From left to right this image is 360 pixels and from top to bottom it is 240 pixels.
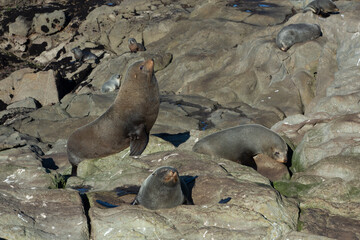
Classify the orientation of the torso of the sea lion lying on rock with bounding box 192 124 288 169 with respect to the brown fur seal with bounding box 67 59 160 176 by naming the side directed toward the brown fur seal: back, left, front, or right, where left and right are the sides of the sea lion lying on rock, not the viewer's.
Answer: back

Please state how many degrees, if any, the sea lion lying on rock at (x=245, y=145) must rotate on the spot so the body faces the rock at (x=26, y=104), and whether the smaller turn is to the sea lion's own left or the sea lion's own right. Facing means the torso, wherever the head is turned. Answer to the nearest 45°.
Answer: approximately 135° to the sea lion's own left

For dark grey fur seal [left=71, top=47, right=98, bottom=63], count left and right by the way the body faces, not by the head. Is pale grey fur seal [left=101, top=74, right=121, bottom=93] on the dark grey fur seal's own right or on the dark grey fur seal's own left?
on the dark grey fur seal's own left

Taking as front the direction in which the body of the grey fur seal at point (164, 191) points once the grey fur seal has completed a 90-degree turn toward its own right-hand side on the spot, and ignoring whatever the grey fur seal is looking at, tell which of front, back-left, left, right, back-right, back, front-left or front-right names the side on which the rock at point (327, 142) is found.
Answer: back

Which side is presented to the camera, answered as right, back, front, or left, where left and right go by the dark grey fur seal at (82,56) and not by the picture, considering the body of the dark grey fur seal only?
left

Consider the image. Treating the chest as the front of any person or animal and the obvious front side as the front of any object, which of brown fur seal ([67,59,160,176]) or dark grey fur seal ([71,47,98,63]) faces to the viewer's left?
the dark grey fur seal

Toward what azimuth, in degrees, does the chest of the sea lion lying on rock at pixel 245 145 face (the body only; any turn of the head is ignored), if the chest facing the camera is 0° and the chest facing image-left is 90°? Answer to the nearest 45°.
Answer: approximately 270°

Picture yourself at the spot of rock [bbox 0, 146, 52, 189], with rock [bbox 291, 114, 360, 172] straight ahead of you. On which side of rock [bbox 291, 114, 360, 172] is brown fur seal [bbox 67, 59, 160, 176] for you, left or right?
left

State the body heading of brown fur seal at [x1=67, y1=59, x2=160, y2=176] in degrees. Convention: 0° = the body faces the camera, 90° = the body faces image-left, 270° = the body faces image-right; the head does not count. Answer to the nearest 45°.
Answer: approximately 270°

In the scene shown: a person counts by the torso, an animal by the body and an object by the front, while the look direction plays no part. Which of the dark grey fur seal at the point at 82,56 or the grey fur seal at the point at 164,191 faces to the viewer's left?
the dark grey fur seal at the point at 82,56
